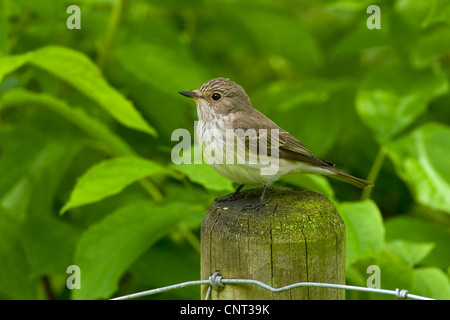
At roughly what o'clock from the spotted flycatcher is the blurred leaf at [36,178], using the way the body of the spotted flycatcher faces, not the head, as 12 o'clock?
The blurred leaf is roughly at 1 o'clock from the spotted flycatcher.

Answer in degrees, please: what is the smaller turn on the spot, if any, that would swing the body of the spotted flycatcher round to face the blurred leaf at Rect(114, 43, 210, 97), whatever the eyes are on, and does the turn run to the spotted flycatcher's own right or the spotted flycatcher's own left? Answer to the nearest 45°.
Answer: approximately 45° to the spotted flycatcher's own right

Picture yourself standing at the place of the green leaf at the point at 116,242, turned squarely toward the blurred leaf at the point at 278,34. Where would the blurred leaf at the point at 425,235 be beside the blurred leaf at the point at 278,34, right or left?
right

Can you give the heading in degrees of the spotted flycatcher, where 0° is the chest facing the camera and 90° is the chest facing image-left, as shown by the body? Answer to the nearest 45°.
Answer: approximately 90°

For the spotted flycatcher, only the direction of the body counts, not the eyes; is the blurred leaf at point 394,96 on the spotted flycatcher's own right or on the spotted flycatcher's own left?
on the spotted flycatcher's own right

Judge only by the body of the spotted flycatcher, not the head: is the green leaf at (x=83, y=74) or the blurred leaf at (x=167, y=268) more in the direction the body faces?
the green leaf

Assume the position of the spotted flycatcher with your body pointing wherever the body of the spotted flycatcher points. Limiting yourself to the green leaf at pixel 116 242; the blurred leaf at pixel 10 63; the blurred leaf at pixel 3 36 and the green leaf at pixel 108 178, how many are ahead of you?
4

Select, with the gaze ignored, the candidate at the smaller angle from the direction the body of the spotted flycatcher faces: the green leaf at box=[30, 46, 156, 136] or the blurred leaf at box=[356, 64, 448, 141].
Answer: the green leaf

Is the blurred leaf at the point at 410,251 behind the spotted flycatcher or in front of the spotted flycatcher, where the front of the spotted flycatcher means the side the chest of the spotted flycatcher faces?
behind

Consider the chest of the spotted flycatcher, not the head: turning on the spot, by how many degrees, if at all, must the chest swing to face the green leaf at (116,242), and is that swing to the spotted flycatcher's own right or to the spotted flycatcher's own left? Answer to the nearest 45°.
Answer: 0° — it already faces it

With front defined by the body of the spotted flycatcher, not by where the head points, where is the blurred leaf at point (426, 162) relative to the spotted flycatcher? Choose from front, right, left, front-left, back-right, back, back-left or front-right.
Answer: back-right

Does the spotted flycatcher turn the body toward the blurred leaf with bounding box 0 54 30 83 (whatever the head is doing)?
yes
